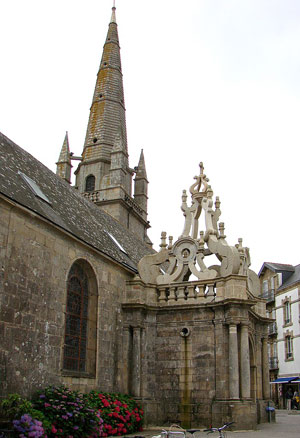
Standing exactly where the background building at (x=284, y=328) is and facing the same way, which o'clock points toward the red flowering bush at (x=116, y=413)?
The red flowering bush is roughly at 11 o'clock from the background building.

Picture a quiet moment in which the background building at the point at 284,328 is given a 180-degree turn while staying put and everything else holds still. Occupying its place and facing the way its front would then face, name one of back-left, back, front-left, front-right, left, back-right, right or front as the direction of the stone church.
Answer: back-right

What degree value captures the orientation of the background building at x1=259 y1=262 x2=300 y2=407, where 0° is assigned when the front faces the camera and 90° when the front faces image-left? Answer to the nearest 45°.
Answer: approximately 45°

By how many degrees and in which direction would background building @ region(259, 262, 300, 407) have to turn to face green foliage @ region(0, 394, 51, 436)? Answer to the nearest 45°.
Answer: approximately 45° to its left

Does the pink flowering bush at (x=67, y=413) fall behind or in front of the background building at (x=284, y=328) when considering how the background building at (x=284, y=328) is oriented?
in front
